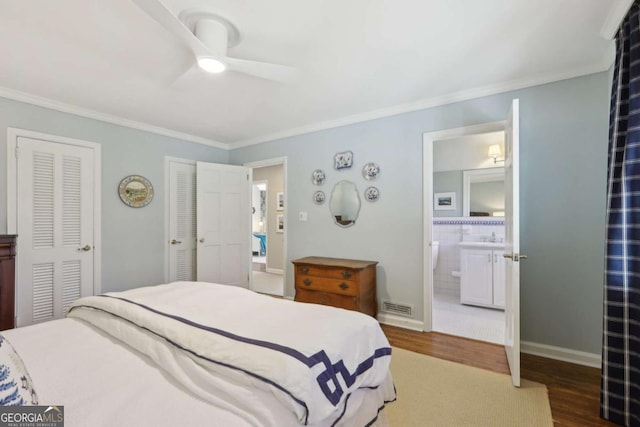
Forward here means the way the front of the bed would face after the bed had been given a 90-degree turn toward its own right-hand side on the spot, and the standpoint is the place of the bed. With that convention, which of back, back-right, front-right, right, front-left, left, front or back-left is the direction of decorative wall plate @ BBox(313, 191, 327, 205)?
left

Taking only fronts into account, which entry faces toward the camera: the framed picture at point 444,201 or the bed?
the framed picture

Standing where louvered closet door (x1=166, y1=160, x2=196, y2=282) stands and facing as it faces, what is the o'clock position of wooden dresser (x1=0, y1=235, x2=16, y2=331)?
The wooden dresser is roughly at 3 o'clock from the louvered closet door.

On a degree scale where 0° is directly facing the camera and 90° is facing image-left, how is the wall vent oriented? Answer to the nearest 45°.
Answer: approximately 45°

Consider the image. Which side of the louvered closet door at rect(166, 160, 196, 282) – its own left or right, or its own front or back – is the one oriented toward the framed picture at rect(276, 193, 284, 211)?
left

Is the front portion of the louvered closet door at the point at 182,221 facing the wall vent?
yes

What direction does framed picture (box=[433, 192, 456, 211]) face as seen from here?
toward the camera

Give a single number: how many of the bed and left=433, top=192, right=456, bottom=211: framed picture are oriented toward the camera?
1

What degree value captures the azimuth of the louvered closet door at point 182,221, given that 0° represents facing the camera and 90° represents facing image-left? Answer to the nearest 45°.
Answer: approximately 315°

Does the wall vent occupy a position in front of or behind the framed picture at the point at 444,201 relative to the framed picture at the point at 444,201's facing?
in front

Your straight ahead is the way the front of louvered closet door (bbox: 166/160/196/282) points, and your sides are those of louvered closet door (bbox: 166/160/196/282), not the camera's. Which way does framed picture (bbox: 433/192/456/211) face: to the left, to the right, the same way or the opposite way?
to the right

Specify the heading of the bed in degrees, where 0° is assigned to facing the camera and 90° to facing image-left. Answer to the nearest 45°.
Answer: approximately 225°

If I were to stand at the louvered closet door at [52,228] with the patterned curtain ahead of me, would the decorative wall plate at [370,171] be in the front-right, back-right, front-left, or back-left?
front-left

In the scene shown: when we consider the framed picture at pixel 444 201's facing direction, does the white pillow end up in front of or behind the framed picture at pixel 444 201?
in front
